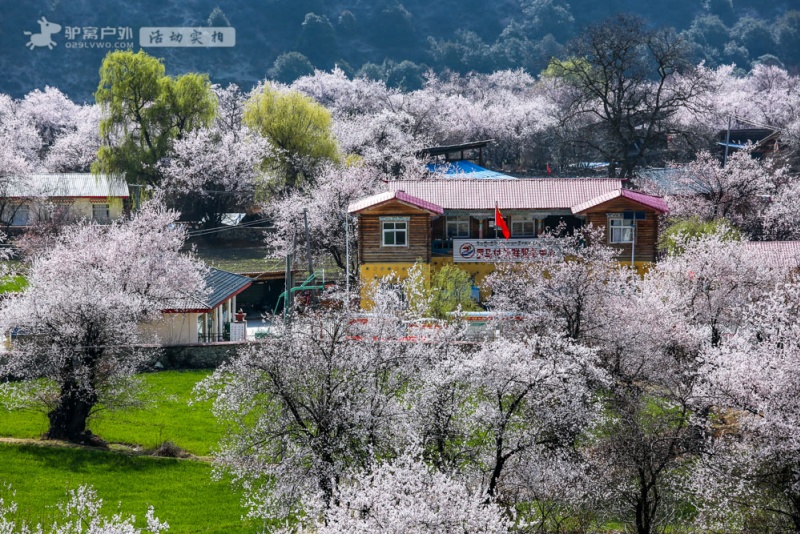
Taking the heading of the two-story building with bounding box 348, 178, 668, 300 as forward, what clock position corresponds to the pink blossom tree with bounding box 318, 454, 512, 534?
The pink blossom tree is roughly at 12 o'clock from the two-story building.

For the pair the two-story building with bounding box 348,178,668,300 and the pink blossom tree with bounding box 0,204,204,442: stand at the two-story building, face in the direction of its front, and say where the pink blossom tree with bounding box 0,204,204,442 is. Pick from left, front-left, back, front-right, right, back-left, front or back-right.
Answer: front-right

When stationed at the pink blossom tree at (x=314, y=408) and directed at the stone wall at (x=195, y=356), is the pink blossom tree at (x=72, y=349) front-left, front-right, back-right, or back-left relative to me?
front-left

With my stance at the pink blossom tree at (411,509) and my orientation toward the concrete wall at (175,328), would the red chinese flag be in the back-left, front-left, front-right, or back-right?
front-right

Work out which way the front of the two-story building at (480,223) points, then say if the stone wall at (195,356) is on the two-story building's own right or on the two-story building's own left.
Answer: on the two-story building's own right

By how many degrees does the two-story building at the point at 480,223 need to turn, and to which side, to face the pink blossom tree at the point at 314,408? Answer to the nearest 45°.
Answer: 0° — it already faces it

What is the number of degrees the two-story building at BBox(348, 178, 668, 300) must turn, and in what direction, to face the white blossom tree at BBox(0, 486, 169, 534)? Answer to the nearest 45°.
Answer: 0° — it already faces it

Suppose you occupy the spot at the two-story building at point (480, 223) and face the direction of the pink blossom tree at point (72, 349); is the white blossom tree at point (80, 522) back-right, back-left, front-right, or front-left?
front-left

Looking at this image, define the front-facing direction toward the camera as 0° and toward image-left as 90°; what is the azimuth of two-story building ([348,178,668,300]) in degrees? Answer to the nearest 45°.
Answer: approximately 0°

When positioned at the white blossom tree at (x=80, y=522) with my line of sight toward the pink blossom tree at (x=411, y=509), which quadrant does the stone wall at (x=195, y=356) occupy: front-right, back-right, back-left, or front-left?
back-left

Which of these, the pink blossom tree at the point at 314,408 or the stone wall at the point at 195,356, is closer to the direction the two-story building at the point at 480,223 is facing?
the pink blossom tree
